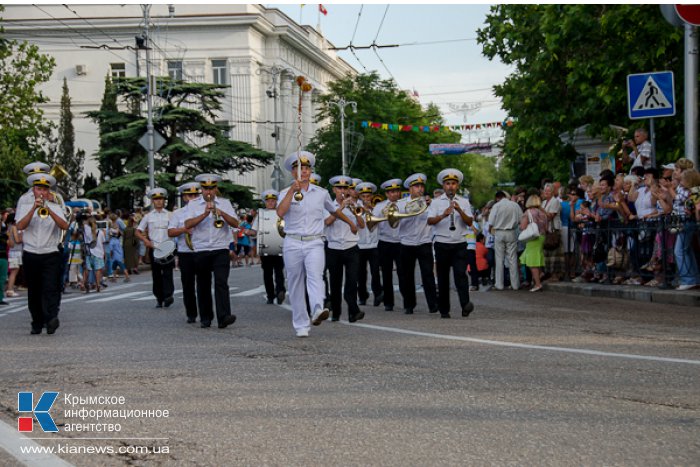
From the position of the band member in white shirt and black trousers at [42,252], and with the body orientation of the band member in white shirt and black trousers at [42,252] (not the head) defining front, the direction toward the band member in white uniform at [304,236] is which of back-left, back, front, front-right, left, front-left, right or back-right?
front-left

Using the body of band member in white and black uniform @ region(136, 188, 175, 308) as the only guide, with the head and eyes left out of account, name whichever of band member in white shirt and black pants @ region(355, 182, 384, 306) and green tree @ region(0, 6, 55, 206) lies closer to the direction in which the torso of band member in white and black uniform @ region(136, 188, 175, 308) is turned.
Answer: the band member in white shirt and black pants

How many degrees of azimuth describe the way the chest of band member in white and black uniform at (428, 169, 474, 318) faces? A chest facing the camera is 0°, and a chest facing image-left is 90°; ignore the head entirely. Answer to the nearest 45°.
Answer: approximately 0°

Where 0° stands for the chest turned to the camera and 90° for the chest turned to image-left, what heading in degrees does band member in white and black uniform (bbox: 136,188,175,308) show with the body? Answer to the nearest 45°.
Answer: approximately 0°

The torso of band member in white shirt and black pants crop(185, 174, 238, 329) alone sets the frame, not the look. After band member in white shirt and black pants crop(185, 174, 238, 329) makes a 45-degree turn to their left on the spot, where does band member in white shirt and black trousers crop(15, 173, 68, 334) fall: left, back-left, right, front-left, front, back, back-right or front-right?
back-right
